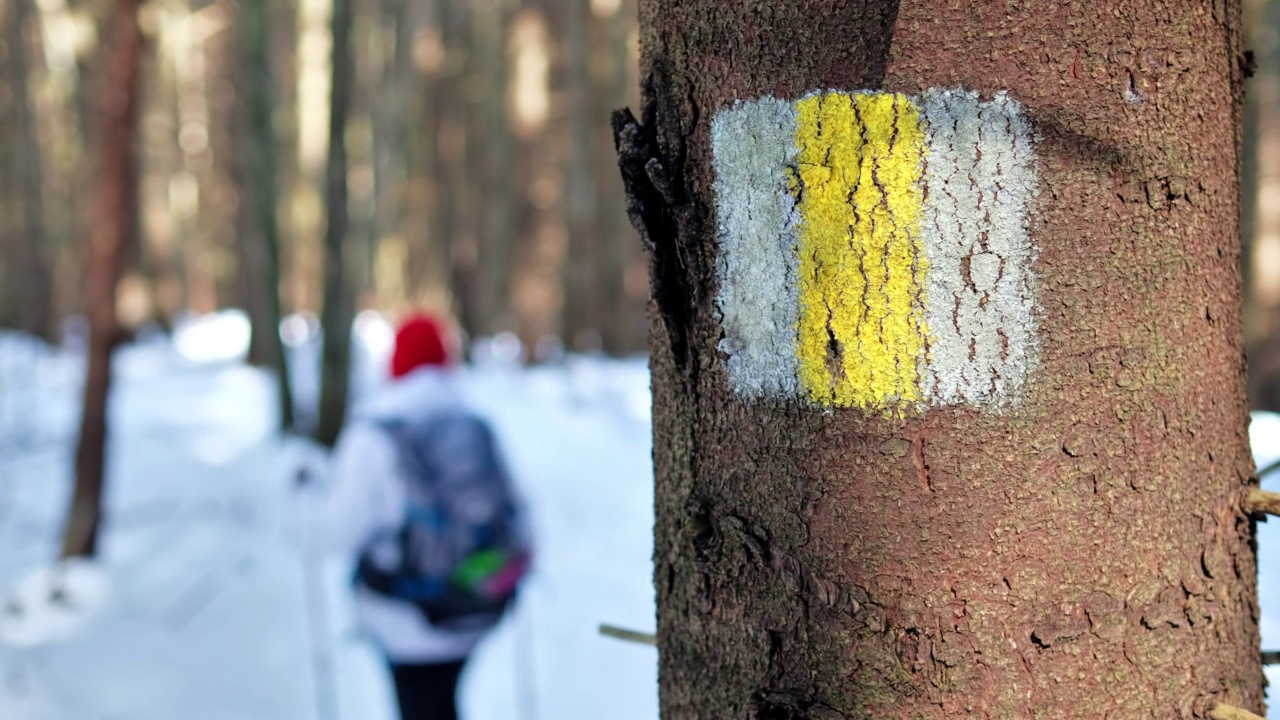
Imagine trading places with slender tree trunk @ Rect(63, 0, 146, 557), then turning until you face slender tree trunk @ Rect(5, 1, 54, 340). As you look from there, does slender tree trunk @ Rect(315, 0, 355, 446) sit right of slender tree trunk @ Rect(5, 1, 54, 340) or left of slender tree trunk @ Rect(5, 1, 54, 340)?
right

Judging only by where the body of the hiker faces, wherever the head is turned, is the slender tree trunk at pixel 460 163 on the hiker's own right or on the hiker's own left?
on the hiker's own right

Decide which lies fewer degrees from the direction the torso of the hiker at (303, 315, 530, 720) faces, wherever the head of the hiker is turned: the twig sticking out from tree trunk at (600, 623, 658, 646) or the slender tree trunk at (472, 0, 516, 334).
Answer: the slender tree trunk

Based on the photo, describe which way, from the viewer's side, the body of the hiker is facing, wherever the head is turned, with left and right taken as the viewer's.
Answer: facing away from the viewer and to the left of the viewer

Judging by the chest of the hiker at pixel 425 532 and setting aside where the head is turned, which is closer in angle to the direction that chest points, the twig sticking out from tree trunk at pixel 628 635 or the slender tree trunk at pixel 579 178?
the slender tree trunk

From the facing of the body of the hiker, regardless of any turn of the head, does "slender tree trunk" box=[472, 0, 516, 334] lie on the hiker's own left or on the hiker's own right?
on the hiker's own right

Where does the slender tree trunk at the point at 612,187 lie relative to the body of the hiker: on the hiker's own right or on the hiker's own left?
on the hiker's own right

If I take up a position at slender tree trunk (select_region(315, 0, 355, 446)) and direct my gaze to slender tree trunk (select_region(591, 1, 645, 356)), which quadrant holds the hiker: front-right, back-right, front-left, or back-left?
back-right

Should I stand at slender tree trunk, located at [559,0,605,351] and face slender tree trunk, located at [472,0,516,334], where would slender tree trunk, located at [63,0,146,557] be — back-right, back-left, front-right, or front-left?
back-left
